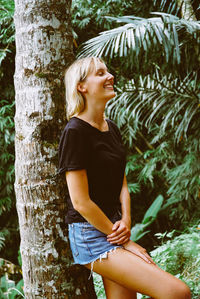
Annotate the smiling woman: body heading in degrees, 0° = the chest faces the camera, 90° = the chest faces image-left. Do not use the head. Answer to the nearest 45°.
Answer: approximately 315°

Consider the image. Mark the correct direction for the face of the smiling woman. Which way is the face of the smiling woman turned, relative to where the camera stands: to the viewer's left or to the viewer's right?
to the viewer's right
